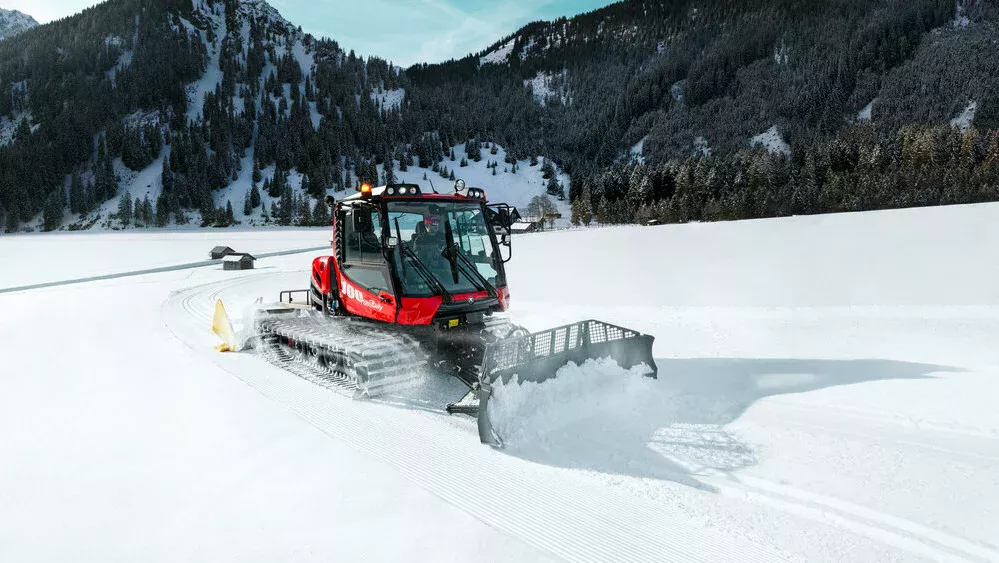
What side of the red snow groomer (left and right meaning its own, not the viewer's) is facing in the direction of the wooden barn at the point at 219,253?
back

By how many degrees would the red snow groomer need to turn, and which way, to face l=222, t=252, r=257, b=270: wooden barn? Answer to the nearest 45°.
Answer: approximately 180°

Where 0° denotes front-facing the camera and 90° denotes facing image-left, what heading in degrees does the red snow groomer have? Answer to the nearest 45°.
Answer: approximately 315°

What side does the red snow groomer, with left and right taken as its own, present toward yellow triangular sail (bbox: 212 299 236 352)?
back

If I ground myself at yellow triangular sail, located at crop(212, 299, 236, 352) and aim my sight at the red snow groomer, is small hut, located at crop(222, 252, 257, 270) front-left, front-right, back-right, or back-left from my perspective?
back-left
